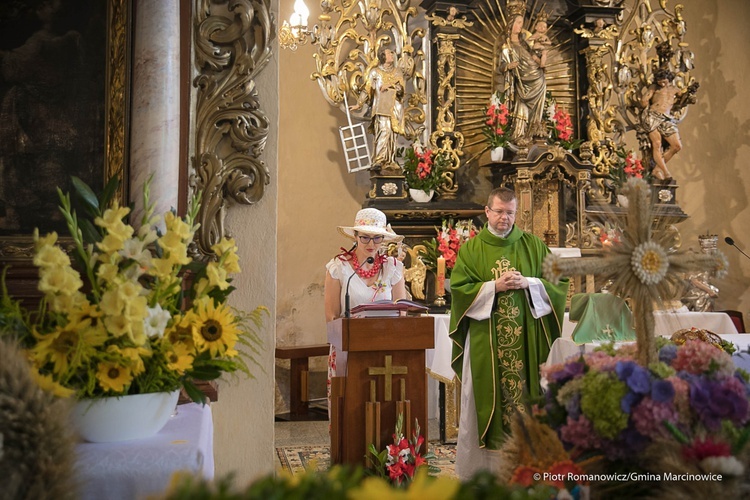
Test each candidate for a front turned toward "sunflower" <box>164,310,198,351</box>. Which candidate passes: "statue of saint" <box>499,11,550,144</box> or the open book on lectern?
the statue of saint

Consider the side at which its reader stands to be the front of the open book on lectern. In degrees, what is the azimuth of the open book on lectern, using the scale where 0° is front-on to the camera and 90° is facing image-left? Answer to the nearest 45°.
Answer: approximately 180°

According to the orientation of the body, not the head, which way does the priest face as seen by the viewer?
toward the camera

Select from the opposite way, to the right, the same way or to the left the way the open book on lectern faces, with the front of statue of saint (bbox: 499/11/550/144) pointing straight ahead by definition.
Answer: the opposite way

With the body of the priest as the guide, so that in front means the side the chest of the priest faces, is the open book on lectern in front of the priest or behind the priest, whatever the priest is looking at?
in front

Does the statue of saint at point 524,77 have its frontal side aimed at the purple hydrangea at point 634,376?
yes

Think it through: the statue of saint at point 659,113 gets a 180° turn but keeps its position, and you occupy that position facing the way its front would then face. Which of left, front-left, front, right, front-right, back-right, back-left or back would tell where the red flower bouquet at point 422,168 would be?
back-left

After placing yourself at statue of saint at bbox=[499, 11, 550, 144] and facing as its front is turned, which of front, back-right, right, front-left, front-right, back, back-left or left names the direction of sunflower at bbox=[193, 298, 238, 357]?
front

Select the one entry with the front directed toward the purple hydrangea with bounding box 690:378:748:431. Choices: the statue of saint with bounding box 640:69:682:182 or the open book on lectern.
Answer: the statue of saint

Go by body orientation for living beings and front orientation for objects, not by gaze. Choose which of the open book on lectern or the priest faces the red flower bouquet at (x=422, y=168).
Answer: the open book on lectern

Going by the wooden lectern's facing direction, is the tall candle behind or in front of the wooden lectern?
behind

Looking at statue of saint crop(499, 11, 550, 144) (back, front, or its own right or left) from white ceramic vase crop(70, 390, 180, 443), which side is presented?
front

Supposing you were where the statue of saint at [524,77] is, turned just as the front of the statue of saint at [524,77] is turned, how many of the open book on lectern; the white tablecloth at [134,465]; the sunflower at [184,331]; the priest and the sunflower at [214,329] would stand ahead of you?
5
